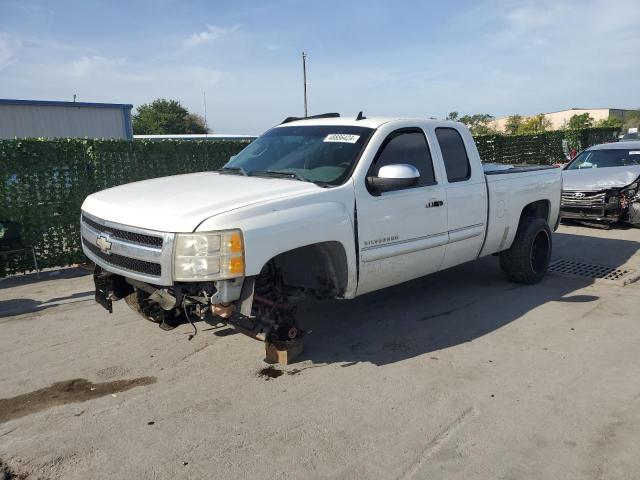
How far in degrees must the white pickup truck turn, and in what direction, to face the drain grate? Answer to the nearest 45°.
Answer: approximately 180°

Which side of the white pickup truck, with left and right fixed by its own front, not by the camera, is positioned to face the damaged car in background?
back

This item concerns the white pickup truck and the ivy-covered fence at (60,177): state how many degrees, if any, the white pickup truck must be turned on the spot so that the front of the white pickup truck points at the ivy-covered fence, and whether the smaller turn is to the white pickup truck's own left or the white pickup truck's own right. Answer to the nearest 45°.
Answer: approximately 90° to the white pickup truck's own right

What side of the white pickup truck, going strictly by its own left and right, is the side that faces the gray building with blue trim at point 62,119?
right

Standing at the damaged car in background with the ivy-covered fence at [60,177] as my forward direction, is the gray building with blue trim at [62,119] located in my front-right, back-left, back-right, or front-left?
front-right

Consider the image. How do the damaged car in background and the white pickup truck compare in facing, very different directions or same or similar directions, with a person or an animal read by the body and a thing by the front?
same or similar directions

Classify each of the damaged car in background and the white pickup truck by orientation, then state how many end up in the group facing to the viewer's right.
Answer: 0

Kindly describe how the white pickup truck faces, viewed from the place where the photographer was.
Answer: facing the viewer and to the left of the viewer

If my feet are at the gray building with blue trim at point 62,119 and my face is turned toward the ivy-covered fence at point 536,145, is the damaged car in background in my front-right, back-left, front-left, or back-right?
front-right

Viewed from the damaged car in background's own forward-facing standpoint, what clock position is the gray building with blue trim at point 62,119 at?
The gray building with blue trim is roughly at 2 o'clock from the damaged car in background.
